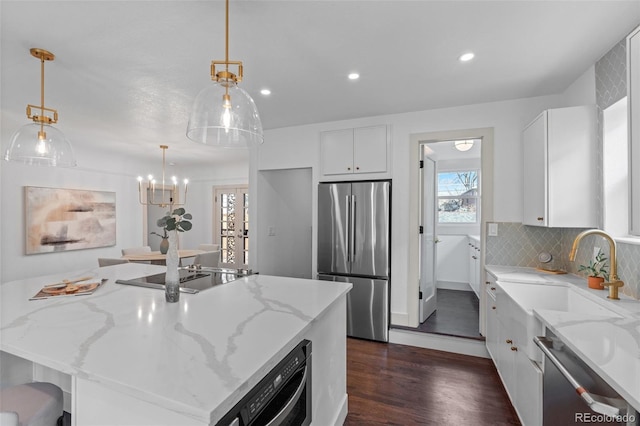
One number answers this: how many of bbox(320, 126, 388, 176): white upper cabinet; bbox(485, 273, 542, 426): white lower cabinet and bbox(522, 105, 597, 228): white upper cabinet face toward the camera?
1

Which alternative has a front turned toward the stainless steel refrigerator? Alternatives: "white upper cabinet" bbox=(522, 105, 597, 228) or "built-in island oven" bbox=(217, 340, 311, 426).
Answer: the white upper cabinet

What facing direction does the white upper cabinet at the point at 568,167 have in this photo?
to the viewer's left

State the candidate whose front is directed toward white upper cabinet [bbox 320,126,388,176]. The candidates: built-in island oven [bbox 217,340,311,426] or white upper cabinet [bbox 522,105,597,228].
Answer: white upper cabinet [bbox 522,105,597,228]

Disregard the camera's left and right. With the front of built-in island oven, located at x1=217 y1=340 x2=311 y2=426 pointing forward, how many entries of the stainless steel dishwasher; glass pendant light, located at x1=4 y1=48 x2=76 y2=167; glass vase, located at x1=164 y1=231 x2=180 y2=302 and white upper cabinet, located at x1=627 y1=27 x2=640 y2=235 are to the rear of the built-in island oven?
2

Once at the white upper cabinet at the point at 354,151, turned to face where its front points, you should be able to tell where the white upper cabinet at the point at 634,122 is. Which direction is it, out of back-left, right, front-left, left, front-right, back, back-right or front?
front-left

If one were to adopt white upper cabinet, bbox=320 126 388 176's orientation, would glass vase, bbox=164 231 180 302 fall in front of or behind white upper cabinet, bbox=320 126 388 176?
in front

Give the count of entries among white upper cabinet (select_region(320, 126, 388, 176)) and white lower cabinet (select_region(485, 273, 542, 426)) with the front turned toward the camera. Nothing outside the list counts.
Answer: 1

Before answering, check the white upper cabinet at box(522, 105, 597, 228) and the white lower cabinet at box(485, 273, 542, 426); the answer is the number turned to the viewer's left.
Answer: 2

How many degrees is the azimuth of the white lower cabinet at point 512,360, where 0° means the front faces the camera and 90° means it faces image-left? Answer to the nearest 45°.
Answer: approximately 90°

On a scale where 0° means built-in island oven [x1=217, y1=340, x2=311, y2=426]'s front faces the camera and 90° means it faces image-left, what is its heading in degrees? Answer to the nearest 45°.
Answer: approximately 315°

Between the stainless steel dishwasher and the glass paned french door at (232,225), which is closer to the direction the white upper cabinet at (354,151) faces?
the stainless steel dishwasher

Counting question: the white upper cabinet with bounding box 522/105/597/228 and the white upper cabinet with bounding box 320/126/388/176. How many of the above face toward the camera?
1

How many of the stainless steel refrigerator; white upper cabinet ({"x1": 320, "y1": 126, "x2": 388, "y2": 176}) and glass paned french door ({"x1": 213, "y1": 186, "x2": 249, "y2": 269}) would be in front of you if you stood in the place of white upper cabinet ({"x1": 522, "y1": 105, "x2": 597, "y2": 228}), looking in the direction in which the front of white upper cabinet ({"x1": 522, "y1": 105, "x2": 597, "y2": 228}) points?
3

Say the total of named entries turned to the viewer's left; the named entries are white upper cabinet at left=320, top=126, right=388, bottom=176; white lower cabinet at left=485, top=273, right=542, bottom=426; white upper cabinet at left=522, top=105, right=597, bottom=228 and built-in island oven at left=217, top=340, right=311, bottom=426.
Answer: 2

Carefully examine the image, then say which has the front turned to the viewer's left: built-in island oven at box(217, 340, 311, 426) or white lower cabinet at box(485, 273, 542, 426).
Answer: the white lower cabinet
